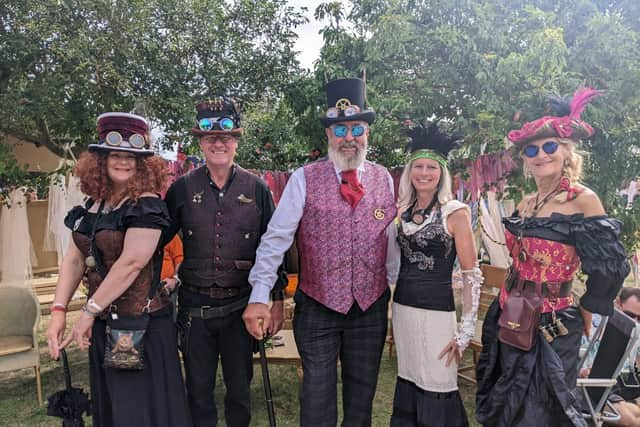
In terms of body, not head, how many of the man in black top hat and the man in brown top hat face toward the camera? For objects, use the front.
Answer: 2

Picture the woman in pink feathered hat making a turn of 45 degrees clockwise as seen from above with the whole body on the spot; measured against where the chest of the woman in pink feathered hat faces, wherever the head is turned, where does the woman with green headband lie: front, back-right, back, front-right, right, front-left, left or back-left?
front

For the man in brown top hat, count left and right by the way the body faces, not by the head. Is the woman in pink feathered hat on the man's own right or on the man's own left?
on the man's own left

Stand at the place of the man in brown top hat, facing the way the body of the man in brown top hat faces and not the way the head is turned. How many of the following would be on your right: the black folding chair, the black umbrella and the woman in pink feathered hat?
1

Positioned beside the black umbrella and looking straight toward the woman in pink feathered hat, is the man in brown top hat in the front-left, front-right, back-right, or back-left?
front-left

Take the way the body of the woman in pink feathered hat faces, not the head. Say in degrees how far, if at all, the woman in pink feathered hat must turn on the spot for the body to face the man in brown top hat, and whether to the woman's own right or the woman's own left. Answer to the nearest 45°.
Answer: approximately 45° to the woman's own right

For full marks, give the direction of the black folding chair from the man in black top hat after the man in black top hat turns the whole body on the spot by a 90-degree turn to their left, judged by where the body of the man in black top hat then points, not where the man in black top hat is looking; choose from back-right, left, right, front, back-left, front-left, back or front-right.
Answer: front

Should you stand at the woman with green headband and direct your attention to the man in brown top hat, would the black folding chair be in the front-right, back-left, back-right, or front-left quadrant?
back-right

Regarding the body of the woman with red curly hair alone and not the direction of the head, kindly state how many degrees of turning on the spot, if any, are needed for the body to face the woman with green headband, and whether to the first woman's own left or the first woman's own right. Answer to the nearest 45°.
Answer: approximately 135° to the first woman's own left

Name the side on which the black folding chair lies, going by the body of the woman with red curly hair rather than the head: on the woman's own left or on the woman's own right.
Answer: on the woman's own left

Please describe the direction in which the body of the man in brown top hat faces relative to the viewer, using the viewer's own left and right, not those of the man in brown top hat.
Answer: facing the viewer

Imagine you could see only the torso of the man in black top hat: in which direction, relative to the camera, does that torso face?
toward the camera
